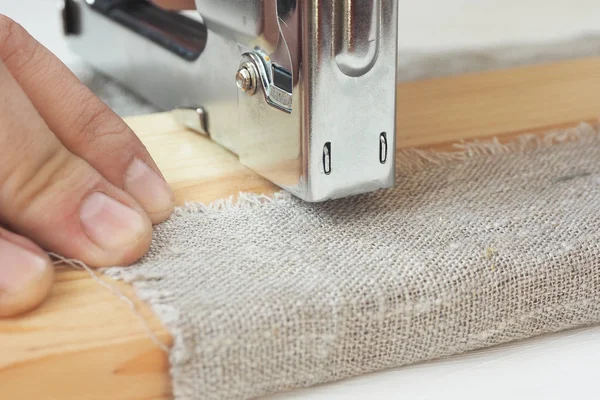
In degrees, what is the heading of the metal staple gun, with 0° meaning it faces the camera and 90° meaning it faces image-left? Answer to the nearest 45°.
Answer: approximately 315°
